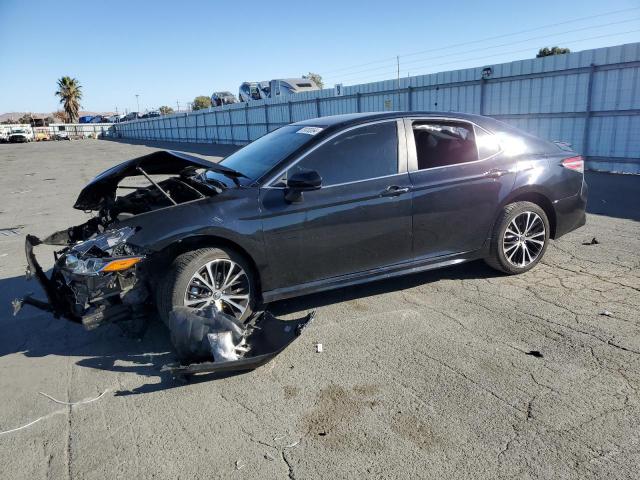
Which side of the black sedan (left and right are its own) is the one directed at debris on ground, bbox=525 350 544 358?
left

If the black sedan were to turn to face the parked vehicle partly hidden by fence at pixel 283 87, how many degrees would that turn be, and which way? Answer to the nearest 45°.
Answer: approximately 135° to its right

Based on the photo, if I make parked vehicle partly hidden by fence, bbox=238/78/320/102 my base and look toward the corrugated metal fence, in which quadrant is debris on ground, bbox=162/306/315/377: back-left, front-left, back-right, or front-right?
front-right

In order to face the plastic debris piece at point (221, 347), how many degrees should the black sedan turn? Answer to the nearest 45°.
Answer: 0° — it already faces it

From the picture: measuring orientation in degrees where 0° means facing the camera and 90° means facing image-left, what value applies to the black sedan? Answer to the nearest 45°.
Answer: approximately 45°

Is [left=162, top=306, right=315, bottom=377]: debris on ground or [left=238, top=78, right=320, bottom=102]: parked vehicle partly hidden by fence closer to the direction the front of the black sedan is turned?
the debris on ground

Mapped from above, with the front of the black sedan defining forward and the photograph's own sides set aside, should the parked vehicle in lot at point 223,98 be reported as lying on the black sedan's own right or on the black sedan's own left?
on the black sedan's own right
